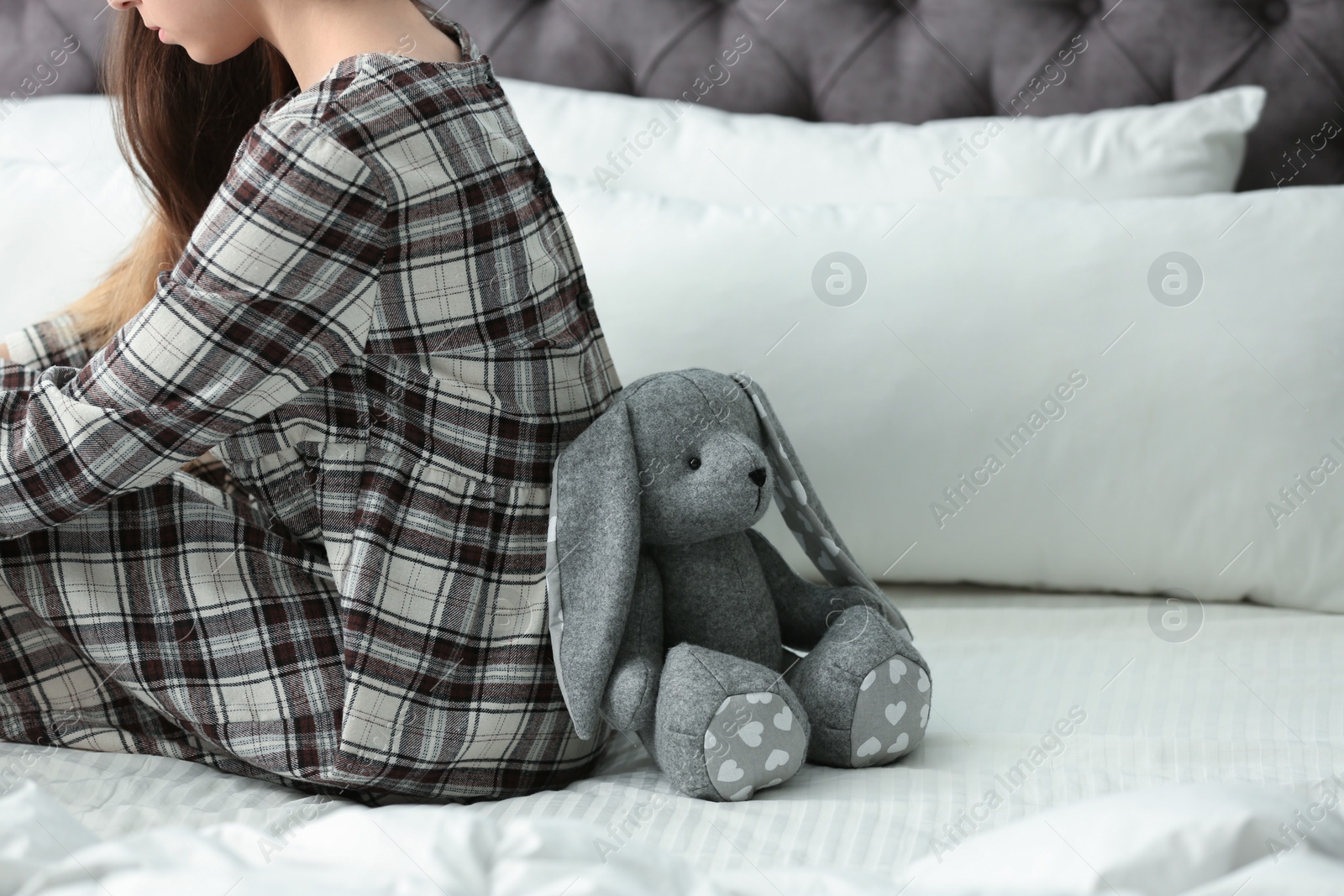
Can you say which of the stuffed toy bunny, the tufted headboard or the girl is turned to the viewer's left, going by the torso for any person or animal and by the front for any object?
the girl

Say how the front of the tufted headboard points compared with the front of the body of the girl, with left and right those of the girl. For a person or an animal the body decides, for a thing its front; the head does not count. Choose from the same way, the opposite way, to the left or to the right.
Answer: to the left

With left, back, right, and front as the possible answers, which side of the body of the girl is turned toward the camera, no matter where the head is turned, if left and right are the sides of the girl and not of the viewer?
left

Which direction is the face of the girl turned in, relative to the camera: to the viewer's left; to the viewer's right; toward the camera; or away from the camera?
to the viewer's left

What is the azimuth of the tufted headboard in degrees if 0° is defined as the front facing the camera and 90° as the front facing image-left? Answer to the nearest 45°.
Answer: approximately 0°

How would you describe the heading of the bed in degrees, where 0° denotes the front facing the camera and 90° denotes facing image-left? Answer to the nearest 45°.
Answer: approximately 0°

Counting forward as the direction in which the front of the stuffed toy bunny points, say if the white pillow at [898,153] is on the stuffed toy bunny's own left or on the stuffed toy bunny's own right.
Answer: on the stuffed toy bunny's own left

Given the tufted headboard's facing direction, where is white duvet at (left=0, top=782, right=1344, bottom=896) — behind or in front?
in front

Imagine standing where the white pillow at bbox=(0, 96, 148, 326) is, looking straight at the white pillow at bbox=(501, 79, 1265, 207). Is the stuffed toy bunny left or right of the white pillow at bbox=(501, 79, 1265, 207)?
right

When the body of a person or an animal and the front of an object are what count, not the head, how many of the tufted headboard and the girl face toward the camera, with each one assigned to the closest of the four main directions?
1

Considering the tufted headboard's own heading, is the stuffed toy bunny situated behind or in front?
in front
